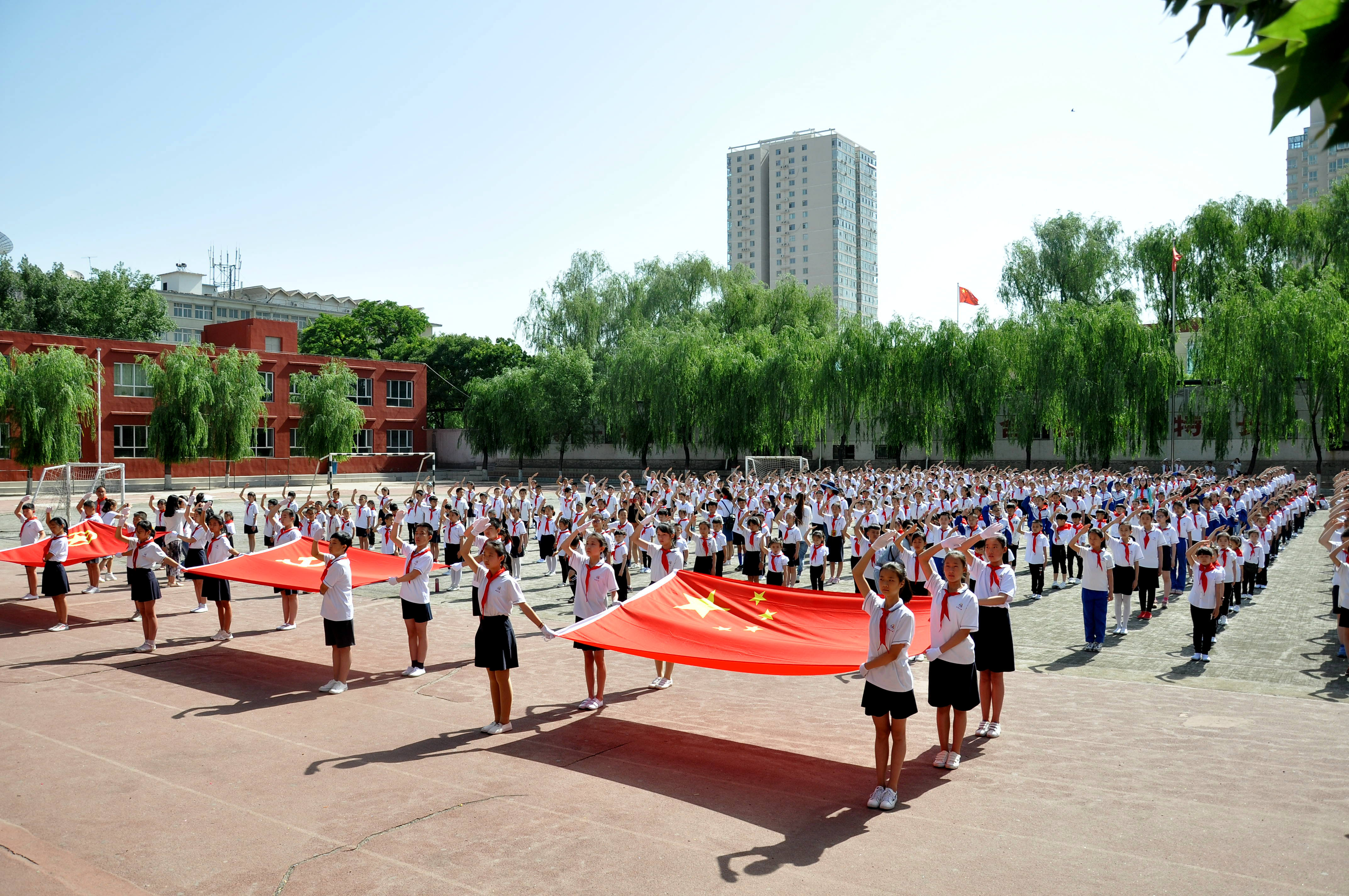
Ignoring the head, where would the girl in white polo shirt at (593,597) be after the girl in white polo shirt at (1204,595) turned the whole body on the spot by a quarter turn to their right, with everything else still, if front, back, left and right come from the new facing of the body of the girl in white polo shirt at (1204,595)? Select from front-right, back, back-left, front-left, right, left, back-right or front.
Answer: front-left

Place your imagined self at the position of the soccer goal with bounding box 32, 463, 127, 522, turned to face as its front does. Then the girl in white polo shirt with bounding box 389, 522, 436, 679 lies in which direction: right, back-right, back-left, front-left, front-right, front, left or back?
front-right

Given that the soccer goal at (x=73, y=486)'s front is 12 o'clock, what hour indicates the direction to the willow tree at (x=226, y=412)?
The willow tree is roughly at 8 o'clock from the soccer goal.

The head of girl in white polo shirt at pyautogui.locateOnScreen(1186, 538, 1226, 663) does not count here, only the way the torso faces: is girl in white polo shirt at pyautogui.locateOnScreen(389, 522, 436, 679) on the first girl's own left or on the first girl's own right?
on the first girl's own right

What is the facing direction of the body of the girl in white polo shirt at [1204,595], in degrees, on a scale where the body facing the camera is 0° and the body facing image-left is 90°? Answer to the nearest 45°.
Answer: approximately 0°

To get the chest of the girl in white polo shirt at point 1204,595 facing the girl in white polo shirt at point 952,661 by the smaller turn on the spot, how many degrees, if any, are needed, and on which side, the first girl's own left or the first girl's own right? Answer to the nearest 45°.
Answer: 0° — they already face them

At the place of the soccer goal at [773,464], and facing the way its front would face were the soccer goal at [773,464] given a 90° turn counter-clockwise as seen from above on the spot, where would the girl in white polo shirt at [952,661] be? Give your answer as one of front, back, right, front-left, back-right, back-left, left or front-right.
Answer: front-right

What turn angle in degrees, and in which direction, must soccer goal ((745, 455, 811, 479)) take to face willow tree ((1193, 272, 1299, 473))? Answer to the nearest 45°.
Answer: approximately 135° to its left

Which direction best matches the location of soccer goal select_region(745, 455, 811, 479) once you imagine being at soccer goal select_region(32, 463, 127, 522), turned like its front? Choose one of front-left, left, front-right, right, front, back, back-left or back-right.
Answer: front-left

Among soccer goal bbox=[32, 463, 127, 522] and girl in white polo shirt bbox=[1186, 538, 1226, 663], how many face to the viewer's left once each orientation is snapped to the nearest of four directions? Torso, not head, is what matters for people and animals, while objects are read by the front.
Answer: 0
